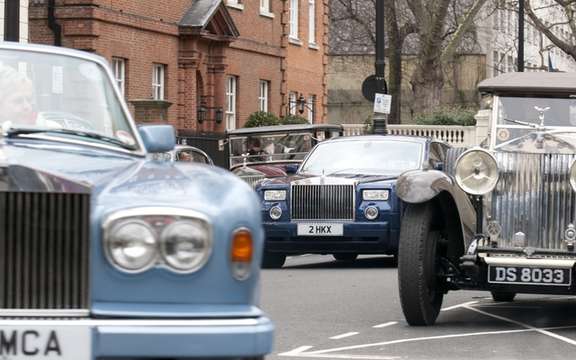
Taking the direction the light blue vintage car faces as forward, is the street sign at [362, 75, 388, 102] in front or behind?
behind

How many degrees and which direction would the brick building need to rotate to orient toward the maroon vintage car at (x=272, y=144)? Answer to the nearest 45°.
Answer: approximately 45° to its right

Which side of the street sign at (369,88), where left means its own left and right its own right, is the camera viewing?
back

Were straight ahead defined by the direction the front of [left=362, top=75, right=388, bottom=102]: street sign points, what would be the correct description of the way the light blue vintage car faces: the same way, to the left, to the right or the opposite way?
the opposite way

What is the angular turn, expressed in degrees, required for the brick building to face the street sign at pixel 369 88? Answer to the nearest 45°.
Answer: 0° — it already faces it

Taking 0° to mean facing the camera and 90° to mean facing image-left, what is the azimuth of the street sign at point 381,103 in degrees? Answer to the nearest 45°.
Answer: approximately 0°

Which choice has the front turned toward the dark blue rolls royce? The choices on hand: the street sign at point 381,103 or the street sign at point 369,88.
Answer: the street sign at point 381,103

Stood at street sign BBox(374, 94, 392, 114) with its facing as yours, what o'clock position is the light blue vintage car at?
The light blue vintage car is roughly at 12 o'clock from the street sign.
